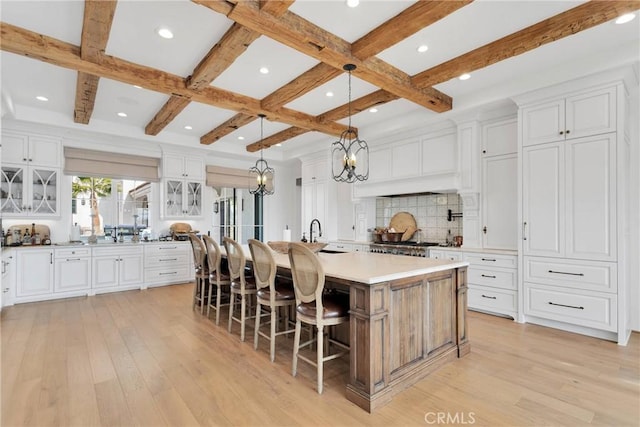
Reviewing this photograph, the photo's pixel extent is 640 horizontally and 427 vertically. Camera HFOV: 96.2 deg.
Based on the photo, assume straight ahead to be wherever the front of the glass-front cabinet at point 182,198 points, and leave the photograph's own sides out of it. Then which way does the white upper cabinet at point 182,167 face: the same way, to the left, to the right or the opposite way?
the same way

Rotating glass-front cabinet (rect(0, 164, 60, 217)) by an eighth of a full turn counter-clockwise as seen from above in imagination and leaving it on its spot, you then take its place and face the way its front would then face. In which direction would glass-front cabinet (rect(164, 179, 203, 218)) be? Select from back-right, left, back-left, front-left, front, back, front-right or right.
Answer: front-left

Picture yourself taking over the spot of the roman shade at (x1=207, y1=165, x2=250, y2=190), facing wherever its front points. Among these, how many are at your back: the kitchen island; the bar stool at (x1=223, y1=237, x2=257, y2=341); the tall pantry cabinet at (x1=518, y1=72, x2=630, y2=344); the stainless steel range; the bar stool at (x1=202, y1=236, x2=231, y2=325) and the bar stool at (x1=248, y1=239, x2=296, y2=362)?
0

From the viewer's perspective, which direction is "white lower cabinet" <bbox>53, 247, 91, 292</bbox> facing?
toward the camera

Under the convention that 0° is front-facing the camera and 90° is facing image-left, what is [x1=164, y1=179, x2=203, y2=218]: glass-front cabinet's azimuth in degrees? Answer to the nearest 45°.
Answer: approximately 315°

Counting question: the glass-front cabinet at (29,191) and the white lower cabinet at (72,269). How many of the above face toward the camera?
2

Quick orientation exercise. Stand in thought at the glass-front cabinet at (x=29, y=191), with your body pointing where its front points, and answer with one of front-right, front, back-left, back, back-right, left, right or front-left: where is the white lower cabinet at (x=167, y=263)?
left

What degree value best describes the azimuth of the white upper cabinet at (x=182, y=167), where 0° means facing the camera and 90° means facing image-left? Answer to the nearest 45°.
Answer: approximately 315°

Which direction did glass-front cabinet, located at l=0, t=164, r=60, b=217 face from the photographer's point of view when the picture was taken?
facing the viewer

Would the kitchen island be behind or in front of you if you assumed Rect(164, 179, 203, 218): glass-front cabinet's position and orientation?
in front

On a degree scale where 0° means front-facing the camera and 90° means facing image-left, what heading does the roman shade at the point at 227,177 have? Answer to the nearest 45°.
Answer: approximately 315°

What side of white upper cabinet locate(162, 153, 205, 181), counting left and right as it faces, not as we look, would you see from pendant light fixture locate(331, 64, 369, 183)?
front

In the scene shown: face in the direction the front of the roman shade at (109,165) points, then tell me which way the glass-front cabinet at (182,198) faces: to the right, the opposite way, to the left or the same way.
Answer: the same way

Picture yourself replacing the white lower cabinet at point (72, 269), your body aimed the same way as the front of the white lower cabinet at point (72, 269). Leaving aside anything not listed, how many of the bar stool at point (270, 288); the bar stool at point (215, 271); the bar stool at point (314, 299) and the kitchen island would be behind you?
0

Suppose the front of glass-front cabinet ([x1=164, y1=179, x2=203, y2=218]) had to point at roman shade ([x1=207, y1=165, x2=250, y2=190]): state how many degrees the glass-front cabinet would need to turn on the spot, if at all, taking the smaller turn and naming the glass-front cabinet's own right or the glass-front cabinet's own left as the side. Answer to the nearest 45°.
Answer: approximately 90° to the glass-front cabinet's own left

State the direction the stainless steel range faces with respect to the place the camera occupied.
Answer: facing the viewer and to the left of the viewer

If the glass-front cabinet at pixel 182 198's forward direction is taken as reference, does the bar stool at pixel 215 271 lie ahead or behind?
ahead
